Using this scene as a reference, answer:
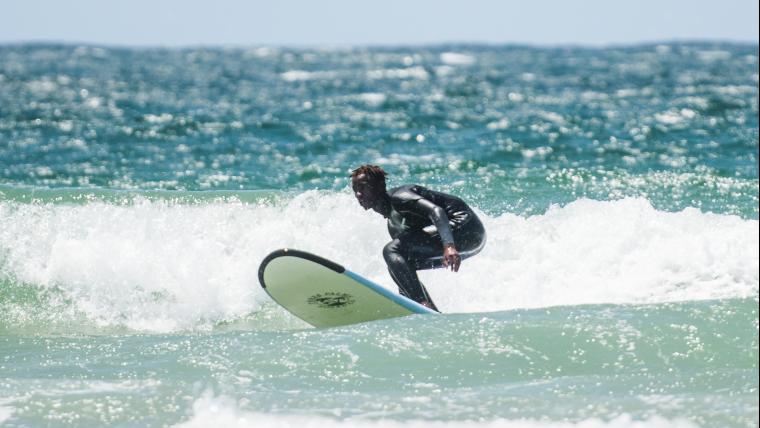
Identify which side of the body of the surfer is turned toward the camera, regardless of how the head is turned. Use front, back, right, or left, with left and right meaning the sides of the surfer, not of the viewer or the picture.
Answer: left
